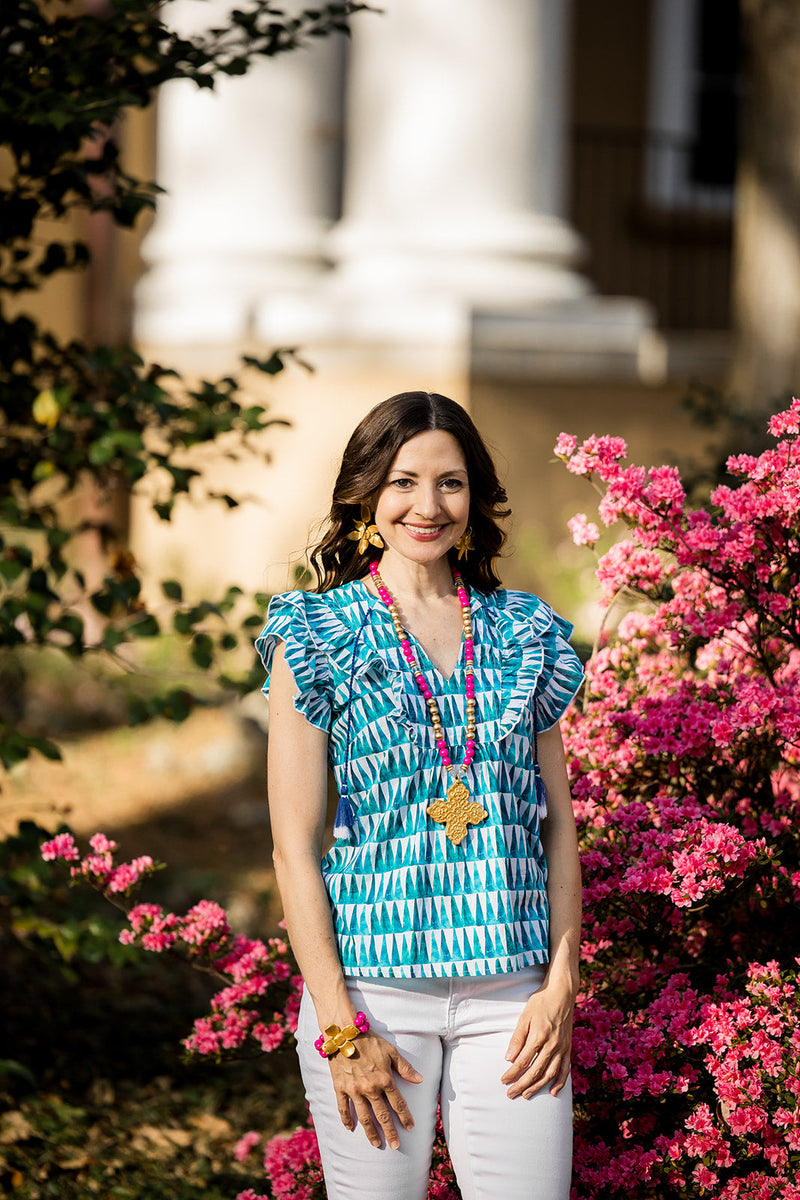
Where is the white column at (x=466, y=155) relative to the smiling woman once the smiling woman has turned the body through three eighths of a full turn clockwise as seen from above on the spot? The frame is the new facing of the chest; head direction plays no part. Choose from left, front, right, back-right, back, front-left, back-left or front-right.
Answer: front-right

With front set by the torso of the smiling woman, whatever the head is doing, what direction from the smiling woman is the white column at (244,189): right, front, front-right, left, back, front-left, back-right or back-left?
back

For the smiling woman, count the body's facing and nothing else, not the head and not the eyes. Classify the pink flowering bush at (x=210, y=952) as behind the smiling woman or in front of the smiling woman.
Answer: behind

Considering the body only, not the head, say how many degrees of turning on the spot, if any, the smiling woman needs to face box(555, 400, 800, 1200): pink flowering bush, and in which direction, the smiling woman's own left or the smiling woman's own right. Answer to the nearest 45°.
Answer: approximately 135° to the smiling woman's own left

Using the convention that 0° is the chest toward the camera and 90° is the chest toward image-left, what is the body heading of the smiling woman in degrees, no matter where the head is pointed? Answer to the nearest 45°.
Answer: approximately 0°
